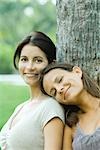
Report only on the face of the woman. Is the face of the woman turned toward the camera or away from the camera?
toward the camera

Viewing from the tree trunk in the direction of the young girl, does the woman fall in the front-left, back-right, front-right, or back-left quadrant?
front-right

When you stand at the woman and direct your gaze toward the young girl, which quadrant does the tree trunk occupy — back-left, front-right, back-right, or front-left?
front-left

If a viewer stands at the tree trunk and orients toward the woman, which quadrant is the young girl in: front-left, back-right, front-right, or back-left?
front-left

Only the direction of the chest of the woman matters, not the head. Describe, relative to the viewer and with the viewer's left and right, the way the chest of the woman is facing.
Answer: facing the viewer and to the left of the viewer

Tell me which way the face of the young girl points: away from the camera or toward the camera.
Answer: toward the camera

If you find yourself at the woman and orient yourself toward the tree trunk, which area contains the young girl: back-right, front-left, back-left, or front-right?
front-right

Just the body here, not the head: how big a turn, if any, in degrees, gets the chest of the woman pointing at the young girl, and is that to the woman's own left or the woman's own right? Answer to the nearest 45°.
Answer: approximately 135° to the woman's own left
